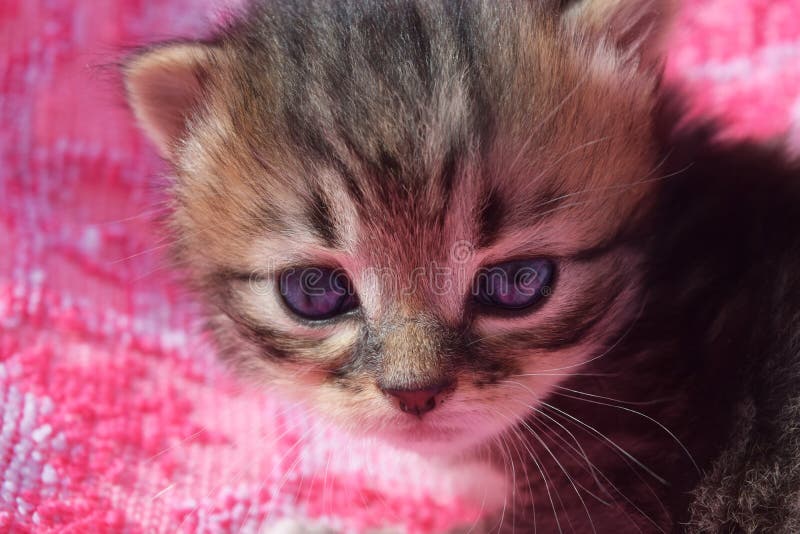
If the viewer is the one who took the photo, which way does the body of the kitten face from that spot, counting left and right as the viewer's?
facing the viewer and to the left of the viewer
